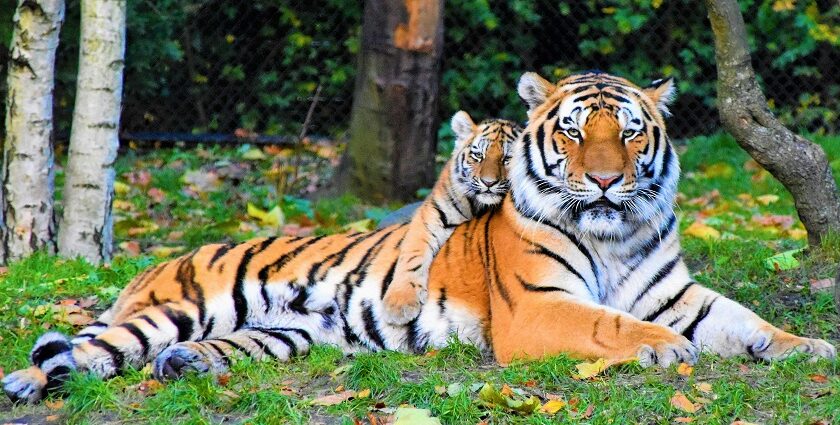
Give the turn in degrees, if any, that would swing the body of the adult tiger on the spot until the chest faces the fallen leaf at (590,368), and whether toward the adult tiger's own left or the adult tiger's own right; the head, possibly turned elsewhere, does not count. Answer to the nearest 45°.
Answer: approximately 45° to the adult tiger's own right

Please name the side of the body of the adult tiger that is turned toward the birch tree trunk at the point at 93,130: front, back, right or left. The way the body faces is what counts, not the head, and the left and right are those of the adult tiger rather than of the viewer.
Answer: back

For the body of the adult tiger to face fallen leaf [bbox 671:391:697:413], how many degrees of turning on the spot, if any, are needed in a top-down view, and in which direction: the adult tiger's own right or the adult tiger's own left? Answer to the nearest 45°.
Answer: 0° — it already faces it

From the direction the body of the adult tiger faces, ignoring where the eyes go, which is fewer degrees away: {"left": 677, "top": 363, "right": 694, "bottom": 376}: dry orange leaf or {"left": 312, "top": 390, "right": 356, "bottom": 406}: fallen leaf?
the dry orange leaf

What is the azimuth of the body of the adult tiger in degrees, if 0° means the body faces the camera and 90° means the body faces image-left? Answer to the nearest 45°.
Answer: approximately 315°

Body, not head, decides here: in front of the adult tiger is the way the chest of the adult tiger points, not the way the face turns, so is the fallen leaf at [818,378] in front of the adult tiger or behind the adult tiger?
in front

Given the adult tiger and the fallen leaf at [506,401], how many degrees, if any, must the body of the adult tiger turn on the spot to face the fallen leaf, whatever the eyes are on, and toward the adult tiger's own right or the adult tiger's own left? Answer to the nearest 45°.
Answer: approximately 45° to the adult tiger's own right

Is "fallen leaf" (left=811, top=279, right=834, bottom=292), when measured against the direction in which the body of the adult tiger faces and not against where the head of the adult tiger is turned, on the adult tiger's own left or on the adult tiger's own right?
on the adult tiger's own left

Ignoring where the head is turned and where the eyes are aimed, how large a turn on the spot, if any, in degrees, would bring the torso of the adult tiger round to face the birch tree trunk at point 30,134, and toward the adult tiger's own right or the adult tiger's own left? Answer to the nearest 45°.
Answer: approximately 180°

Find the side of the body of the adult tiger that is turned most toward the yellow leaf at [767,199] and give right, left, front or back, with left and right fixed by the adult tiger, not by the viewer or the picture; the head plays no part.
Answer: left

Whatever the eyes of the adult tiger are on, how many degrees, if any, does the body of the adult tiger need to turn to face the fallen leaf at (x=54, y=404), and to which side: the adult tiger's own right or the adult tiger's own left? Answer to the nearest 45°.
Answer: approximately 135° to the adult tiger's own right
